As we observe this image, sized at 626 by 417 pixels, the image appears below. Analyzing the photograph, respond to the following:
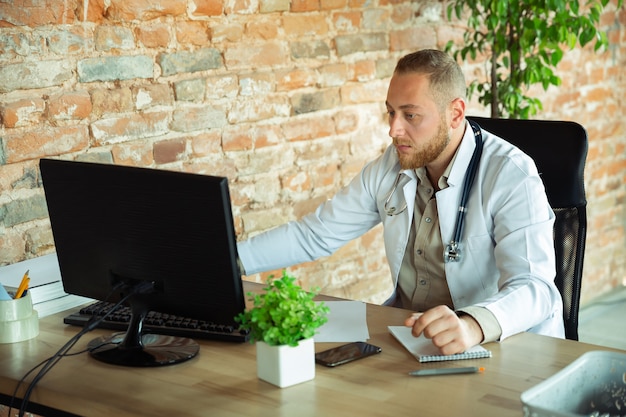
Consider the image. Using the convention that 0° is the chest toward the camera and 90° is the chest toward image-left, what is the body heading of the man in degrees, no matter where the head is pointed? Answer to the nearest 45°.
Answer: approximately 45°

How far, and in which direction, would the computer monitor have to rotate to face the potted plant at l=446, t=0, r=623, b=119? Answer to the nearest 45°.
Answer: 0° — it already faces it

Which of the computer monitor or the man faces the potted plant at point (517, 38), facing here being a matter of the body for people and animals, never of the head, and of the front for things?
the computer monitor

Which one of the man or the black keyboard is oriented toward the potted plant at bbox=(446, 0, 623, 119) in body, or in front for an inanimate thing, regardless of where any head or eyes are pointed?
the black keyboard

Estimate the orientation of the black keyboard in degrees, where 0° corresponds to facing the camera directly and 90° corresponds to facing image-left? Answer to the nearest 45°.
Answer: approximately 225°

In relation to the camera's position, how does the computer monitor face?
facing away from the viewer and to the right of the viewer

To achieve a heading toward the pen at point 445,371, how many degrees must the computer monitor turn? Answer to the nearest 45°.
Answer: approximately 90° to its right

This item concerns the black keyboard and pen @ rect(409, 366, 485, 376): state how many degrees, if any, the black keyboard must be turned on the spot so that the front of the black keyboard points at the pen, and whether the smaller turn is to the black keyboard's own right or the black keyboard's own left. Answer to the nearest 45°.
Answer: approximately 90° to the black keyboard's own right

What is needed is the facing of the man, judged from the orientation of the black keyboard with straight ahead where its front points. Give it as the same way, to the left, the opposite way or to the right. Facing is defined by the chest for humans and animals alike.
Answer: the opposite way

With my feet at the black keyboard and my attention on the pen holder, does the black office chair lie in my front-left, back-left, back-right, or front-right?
back-right

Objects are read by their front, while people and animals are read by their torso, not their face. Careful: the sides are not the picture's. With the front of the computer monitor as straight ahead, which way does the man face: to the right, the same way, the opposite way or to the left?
the opposite way
